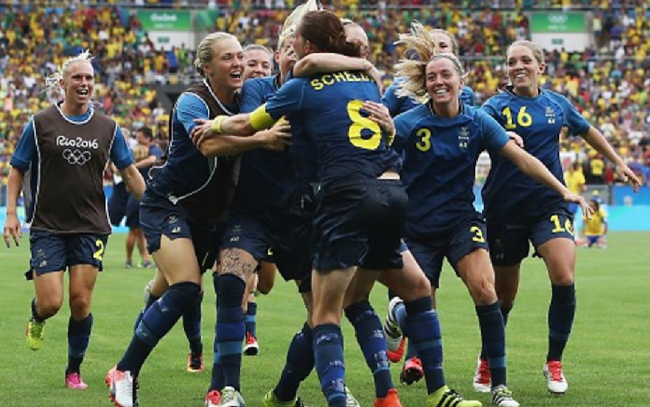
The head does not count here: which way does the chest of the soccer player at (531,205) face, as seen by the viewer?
toward the camera

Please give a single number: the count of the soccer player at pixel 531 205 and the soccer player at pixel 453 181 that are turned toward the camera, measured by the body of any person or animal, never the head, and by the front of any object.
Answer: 2

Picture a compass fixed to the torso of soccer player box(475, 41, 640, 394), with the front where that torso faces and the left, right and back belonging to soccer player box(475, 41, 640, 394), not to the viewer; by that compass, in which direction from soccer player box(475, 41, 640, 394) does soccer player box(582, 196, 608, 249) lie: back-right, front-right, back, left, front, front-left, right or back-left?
back

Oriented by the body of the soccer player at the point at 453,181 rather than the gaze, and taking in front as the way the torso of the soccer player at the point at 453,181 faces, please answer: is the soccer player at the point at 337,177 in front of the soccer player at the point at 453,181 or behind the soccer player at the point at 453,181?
in front

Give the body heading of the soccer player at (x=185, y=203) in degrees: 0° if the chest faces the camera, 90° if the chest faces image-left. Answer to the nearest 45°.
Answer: approximately 315°

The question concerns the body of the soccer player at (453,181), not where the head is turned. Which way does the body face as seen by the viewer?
toward the camera
